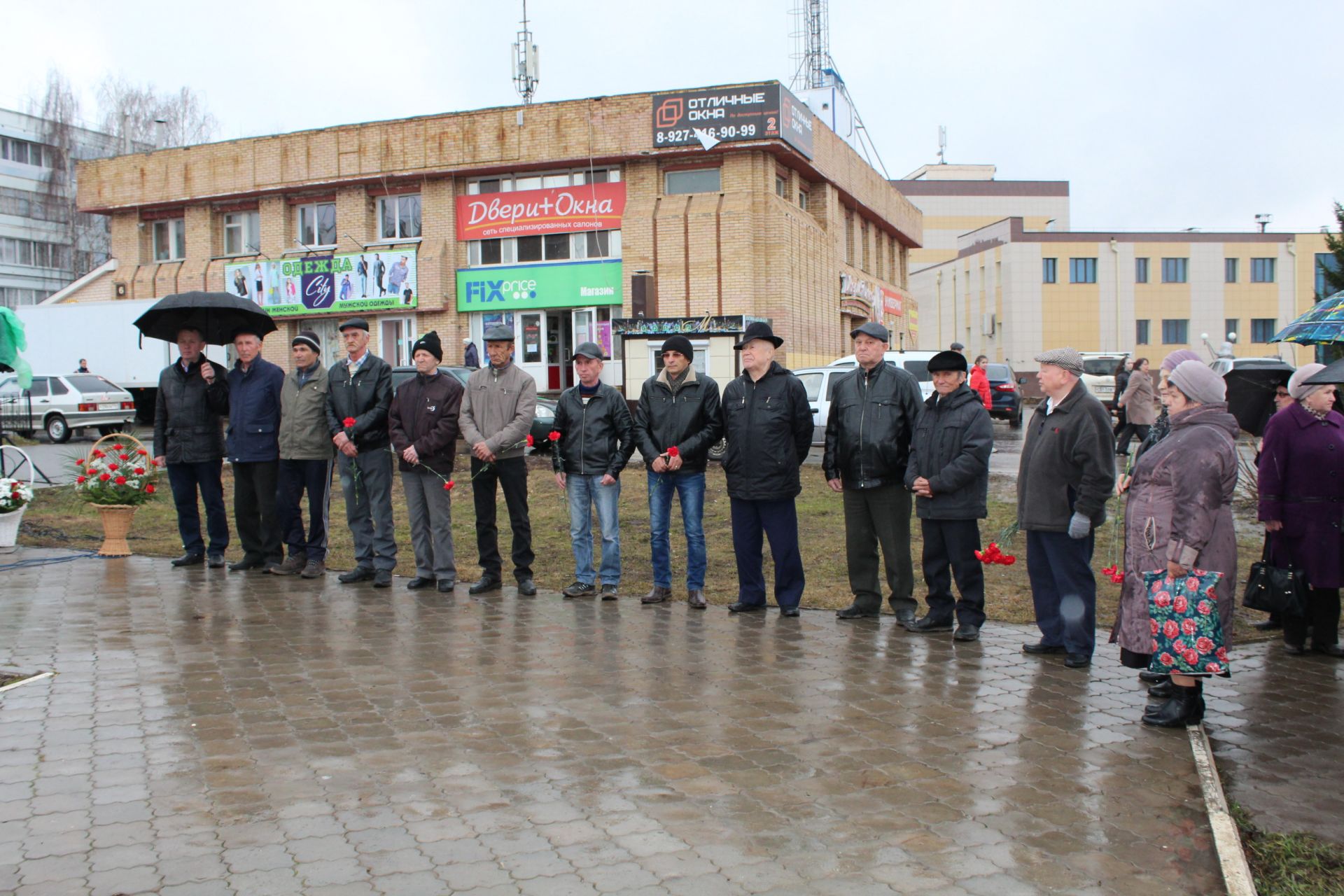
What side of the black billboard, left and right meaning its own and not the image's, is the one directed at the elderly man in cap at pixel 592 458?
front

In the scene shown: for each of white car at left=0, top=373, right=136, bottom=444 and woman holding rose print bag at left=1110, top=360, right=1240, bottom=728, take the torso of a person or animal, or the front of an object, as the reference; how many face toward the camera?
0

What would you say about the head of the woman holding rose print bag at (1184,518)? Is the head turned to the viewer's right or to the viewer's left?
to the viewer's left

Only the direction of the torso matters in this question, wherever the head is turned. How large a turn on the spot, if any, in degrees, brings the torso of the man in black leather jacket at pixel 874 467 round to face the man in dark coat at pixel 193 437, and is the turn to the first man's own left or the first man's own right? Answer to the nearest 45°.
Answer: approximately 45° to the first man's own right

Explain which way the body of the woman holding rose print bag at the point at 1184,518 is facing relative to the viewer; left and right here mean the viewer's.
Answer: facing to the left of the viewer

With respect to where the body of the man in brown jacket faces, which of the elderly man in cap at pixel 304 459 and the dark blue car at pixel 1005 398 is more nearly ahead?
the elderly man in cap

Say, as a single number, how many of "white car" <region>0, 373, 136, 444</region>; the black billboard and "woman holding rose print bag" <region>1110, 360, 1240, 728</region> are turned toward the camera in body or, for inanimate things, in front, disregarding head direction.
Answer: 1

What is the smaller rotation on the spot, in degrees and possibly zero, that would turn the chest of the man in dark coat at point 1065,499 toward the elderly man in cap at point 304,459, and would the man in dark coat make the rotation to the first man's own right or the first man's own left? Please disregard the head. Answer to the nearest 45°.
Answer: approximately 45° to the first man's own right

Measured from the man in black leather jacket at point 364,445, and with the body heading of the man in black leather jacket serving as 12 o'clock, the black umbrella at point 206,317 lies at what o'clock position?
The black umbrella is roughly at 3 o'clock from the man in black leather jacket.

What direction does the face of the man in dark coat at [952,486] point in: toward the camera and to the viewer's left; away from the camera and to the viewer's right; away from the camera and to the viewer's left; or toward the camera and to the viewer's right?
toward the camera and to the viewer's left

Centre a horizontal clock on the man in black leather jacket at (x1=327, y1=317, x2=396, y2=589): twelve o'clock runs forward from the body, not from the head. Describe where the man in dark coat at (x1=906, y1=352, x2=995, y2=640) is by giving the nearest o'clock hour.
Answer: The man in dark coat is roughly at 9 o'clock from the man in black leather jacket.

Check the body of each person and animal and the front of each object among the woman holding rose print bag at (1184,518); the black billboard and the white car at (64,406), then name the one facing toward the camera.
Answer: the black billboard

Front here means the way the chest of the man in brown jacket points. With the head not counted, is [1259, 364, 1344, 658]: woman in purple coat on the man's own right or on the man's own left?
on the man's own left

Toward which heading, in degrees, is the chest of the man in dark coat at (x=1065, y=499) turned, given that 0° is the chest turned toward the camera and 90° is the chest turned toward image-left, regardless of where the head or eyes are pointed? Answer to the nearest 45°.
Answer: approximately 45°

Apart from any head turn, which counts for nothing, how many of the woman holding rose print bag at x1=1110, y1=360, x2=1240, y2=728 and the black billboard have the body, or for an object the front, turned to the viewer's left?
1

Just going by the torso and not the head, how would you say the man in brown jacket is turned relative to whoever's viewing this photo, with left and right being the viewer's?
facing the viewer and to the left of the viewer
